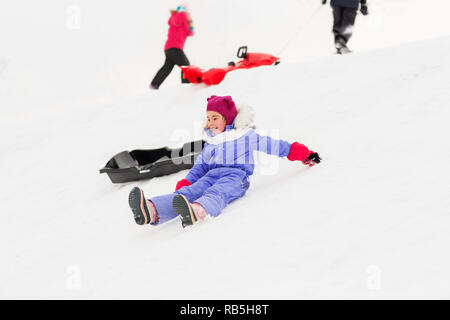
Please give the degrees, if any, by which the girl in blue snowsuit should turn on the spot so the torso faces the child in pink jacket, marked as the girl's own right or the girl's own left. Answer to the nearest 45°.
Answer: approximately 135° to the girl's own right

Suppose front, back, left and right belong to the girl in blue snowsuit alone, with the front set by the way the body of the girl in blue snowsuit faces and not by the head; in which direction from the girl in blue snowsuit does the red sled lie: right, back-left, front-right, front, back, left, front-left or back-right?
back-right

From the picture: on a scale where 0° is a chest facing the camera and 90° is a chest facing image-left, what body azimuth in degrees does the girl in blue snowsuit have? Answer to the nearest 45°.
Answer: approximately 45°
